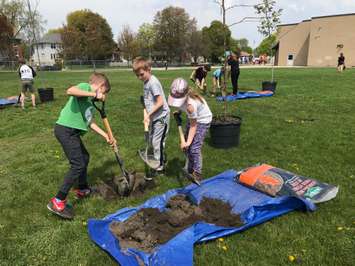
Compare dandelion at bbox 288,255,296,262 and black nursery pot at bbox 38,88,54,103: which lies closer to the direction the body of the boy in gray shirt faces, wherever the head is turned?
the dandelion

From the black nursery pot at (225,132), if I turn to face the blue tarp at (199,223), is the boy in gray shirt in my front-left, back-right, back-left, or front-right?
front-right

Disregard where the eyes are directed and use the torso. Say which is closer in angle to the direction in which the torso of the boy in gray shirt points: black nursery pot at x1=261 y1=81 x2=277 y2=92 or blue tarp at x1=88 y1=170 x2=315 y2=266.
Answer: the blue tarp

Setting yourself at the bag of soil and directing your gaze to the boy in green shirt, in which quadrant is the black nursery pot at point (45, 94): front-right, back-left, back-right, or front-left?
front-right

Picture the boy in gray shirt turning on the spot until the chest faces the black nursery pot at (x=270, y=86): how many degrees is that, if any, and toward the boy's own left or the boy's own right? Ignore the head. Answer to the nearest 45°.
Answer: approximately 180°

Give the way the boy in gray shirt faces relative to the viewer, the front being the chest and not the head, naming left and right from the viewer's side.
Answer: facing the viewer and to the left of the viewer

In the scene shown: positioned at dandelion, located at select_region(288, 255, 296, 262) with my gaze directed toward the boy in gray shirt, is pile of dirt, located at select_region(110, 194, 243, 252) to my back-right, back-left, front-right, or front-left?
front-left
